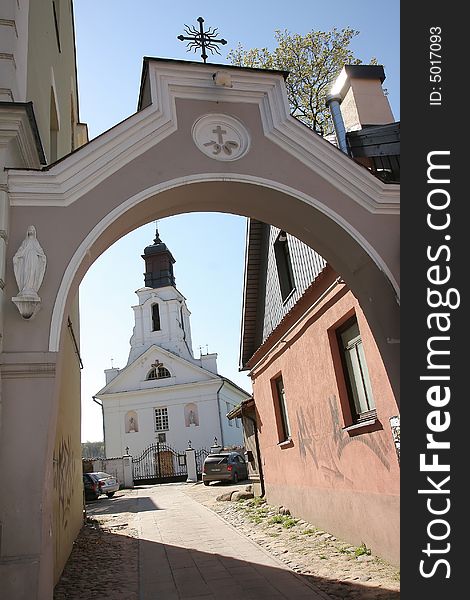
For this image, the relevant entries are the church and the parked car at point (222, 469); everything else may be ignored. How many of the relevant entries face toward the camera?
1

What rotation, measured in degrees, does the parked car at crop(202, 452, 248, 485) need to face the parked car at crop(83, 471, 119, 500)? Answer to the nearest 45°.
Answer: approximately 135° to its left

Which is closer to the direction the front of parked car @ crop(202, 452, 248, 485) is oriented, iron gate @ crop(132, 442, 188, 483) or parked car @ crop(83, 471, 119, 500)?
the iron gate

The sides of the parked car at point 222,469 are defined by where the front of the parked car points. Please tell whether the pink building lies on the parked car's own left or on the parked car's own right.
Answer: on the parked car's own right

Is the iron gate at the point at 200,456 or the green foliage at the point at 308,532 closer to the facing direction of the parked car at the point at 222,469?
the iron gate

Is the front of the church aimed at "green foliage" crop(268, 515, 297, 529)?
yes

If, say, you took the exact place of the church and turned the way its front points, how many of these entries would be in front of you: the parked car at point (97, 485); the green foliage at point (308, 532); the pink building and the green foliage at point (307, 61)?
4

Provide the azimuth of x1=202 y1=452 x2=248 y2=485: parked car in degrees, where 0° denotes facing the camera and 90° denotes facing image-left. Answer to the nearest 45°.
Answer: approximately 225°

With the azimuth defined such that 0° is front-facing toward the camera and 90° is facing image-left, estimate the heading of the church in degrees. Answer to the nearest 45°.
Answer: approximately 0°

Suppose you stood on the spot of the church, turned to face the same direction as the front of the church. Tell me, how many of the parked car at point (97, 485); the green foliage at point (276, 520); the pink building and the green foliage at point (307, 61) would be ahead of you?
4
